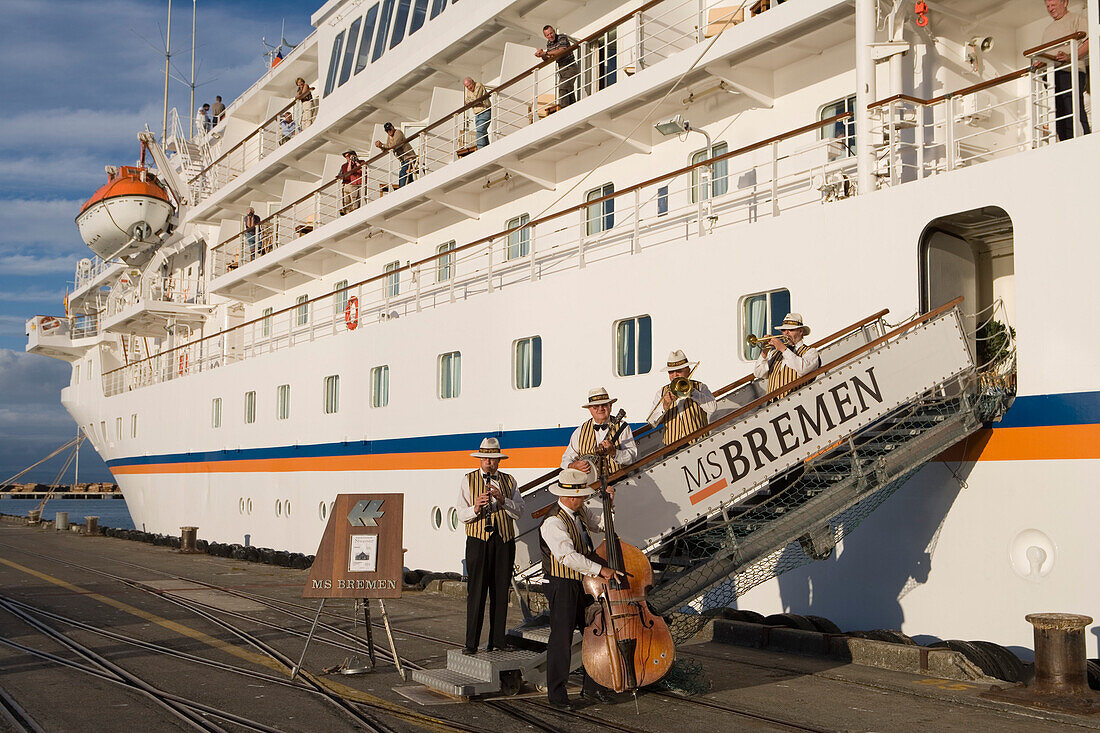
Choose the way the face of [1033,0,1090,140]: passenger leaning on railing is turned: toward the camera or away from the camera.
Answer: toward the camera

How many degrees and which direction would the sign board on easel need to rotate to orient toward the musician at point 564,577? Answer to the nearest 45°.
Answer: approximately 45° to its left

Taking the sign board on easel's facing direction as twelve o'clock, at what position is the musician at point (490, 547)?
The musician is roughly at 10 o'clock from the sign board on easel.

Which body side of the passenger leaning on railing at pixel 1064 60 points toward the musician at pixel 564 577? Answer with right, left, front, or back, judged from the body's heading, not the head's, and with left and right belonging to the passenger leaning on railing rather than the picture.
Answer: front

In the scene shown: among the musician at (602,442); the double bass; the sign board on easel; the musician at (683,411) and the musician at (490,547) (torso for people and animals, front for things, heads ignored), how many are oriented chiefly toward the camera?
5

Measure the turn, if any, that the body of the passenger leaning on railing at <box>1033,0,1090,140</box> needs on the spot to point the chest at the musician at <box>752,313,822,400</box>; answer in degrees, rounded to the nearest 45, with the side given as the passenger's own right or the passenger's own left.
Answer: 0° — they already face them

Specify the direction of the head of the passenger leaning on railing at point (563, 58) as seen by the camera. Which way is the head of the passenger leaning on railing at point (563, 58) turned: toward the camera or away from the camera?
toward the camera

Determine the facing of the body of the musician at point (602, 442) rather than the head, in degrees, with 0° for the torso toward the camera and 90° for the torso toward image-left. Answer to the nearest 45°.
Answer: approximately 0°

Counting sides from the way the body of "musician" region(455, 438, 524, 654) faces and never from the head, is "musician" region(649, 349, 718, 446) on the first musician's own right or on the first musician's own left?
on the first musician's own left

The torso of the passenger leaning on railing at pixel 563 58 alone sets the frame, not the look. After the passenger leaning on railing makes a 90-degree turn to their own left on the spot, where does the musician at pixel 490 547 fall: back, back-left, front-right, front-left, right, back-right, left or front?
front-right

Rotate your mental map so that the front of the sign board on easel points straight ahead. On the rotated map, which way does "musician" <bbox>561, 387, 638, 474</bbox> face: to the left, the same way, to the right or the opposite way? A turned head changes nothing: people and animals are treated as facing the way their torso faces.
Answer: the same way

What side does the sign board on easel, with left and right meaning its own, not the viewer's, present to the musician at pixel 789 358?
left

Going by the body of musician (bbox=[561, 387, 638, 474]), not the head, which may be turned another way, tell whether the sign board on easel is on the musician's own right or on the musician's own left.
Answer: on the musician's own right

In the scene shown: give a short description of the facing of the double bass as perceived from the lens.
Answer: facing the viewer

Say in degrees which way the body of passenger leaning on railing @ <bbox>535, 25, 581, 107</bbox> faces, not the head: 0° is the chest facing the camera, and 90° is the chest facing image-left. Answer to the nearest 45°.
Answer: approximately 45°

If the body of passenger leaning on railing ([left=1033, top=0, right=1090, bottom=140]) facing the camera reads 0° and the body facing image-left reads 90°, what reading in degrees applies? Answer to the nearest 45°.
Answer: approximately 45°
